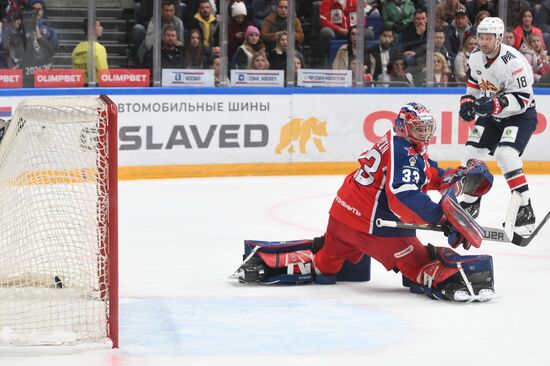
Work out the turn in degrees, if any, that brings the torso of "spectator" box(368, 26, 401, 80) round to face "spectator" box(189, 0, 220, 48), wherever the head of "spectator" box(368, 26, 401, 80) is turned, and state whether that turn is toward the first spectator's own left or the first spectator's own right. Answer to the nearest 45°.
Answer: approximately 90° to the first spectator's own right

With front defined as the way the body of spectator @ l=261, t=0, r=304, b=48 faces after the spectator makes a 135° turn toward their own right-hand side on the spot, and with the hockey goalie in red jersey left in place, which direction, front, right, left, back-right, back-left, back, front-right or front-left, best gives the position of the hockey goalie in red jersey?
back-left

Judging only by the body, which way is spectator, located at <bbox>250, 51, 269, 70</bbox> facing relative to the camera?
toward the camera

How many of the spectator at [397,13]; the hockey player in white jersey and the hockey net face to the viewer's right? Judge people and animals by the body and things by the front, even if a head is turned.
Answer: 1

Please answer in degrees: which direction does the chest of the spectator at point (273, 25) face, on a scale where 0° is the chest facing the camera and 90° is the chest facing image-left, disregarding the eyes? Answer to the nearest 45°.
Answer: approximately 0°

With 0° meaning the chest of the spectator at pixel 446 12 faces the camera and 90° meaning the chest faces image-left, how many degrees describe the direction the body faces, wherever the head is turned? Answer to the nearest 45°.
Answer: approximately 0°

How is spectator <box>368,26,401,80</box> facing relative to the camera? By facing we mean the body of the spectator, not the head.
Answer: toward the camera

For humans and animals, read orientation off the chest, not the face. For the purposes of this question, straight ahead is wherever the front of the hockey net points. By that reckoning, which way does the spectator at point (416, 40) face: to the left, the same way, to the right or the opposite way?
to the right

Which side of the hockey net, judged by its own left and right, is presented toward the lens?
right

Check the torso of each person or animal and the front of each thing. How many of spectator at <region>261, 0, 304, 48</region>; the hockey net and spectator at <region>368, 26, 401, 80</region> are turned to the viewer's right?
1

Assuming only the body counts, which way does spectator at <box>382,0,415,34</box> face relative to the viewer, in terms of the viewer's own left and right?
facing the viewer
